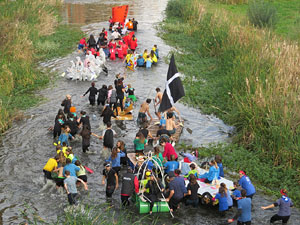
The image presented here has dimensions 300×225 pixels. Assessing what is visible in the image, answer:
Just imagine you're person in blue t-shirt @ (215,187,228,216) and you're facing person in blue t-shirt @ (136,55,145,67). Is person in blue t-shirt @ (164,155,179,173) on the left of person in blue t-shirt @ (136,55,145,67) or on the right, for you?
left

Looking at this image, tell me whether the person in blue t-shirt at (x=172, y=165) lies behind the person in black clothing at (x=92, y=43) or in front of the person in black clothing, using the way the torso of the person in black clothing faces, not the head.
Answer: behind

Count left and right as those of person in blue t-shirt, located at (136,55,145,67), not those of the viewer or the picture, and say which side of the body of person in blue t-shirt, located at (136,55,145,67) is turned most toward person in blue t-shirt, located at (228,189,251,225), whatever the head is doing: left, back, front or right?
back

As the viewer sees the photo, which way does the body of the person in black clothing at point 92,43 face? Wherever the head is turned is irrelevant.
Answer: away from the camera

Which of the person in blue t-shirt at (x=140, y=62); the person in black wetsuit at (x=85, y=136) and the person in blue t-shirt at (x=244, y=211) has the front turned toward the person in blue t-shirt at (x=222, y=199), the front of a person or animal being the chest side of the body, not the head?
the person in blue t-shirt at (x=244, y=211)
